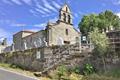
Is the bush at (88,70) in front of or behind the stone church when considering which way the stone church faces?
in front

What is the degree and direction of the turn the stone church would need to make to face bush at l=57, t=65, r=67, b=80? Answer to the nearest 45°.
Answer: approximately 45° to its right

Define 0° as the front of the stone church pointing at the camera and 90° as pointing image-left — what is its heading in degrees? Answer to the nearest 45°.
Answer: approximately 315°

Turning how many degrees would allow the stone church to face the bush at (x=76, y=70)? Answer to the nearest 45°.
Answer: approximately 45° to its right

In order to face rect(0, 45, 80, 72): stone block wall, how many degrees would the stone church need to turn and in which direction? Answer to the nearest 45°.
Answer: approximately 45° to its right

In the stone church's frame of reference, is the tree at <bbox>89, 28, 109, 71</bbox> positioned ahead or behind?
ahead
